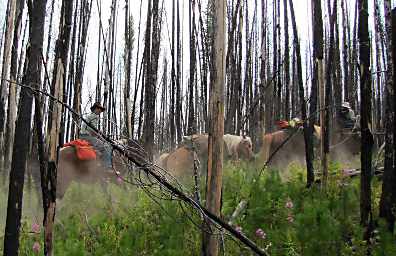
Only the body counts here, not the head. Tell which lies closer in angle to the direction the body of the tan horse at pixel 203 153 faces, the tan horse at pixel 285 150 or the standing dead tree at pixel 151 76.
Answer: the tan horse

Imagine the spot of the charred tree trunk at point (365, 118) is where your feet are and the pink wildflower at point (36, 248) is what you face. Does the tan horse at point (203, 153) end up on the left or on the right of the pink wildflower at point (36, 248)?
right

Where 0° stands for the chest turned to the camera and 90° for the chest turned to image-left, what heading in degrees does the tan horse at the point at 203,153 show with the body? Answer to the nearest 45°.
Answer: approximately 270°

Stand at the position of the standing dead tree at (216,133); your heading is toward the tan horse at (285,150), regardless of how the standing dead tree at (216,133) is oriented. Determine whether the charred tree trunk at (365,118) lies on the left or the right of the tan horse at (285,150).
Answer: right

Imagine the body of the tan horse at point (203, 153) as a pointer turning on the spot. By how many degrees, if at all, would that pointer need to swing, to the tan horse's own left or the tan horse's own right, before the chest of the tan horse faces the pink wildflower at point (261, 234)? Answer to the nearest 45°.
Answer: approximately 90° to the tan horse's own right

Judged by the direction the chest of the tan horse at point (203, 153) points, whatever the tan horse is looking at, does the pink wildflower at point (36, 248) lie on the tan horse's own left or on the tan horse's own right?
on the tan horse's own right

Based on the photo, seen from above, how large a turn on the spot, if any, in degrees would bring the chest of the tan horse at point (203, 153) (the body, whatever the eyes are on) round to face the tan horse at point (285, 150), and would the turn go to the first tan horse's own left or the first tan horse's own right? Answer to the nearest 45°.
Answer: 0° — it already faces it

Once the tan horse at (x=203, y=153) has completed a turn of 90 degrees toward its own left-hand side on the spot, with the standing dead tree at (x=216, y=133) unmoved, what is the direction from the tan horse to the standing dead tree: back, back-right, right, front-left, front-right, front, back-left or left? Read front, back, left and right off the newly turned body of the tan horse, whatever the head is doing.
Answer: back
